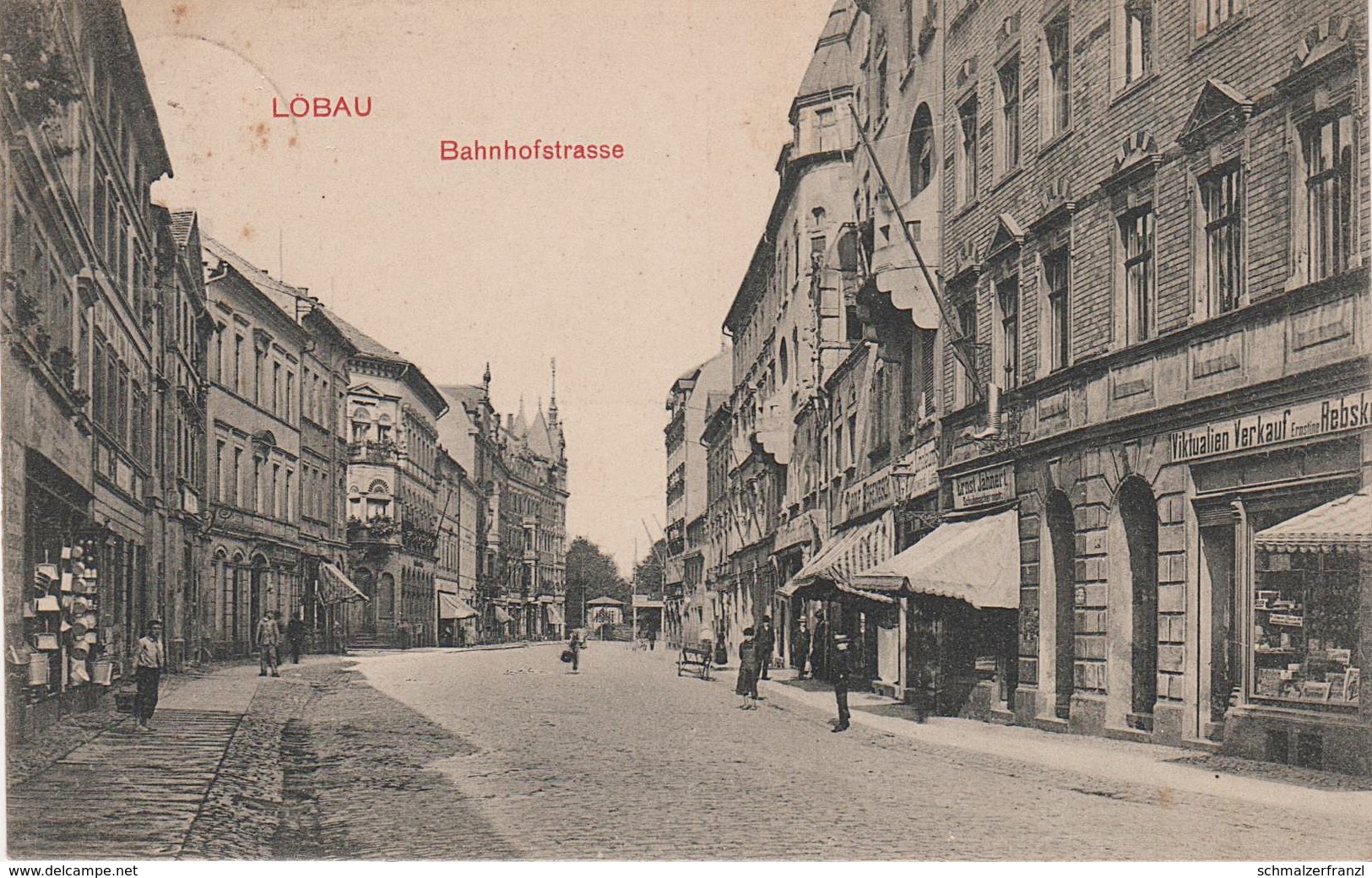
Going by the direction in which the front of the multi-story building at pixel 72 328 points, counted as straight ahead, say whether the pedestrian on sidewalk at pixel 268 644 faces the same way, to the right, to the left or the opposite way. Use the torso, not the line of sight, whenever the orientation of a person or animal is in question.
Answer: to the right

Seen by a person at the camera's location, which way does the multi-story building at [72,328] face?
facing to the right of the viewer

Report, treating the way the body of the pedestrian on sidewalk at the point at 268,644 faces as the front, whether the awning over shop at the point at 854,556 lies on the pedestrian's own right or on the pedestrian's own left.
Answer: on the pedestrian's own left

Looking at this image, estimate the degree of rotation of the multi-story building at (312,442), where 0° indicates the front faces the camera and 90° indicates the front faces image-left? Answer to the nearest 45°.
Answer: approximately 315°
